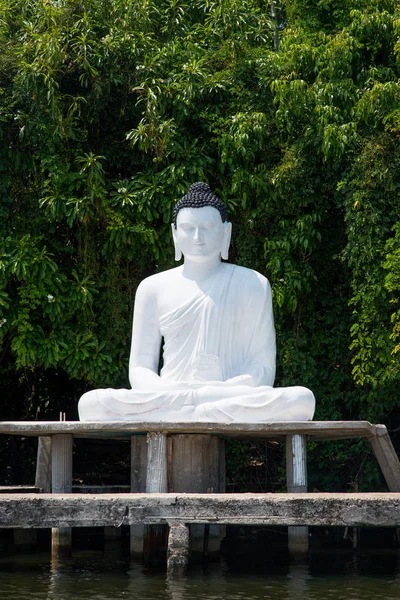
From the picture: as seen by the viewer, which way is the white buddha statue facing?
toward the camera

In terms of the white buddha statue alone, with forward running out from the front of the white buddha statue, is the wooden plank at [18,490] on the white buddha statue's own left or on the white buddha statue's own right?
on the white buddha statue's own right
